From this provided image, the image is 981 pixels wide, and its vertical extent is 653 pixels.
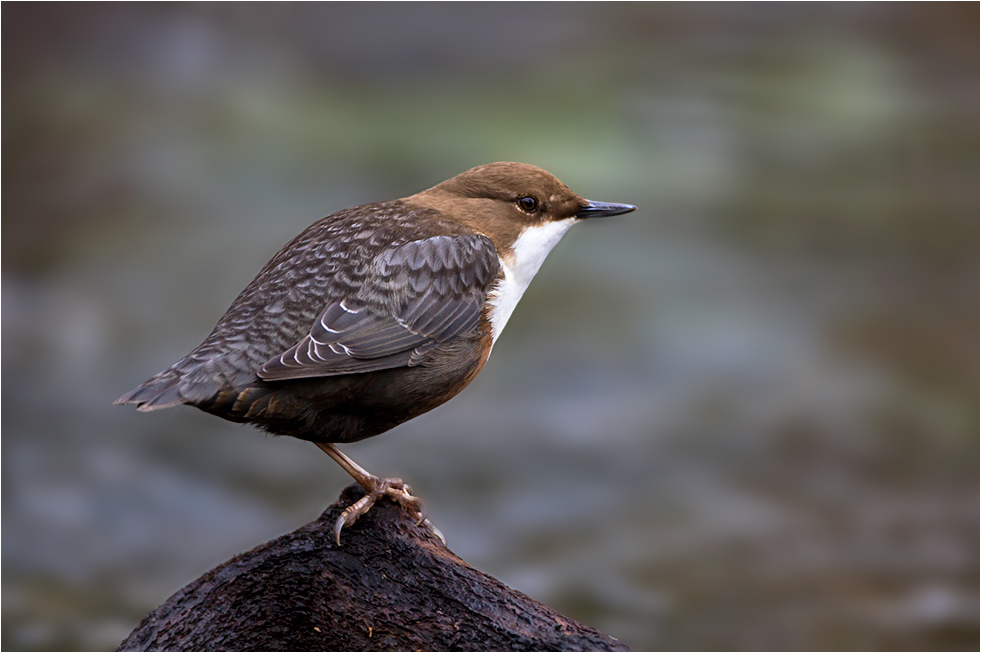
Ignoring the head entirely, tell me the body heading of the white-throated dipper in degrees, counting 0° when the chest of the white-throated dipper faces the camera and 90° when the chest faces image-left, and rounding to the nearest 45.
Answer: approximately 270°
